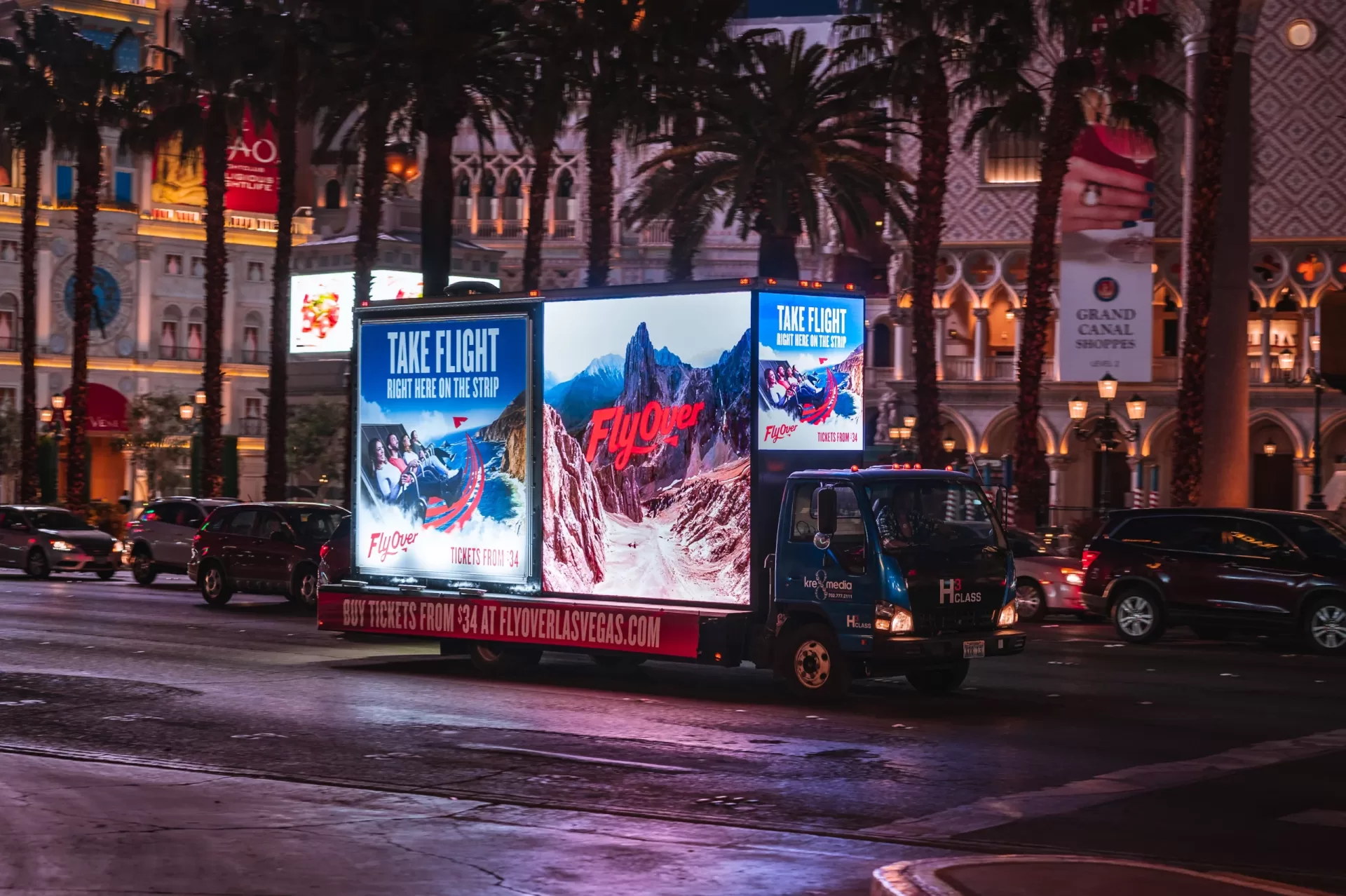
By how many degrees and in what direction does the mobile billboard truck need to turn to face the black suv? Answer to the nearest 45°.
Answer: approximately 90° to its left

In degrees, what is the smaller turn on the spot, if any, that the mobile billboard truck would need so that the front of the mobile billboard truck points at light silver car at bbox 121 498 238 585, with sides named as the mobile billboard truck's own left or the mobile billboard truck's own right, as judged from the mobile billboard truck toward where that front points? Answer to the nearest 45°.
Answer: approximately 180°

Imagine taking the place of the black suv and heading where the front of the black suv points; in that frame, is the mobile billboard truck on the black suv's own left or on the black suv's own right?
on the black suv's own right

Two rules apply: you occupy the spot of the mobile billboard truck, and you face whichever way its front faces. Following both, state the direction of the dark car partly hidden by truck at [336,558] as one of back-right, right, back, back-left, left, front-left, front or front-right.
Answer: back

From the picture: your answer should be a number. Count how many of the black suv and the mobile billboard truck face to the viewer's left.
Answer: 0

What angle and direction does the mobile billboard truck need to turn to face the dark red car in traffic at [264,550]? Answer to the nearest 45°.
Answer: approximately 180°

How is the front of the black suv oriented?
to the viewer's right

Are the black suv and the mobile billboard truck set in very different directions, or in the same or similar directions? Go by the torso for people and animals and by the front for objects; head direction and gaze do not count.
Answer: same or similar directions

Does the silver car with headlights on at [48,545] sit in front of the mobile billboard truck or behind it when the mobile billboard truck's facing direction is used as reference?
behind
